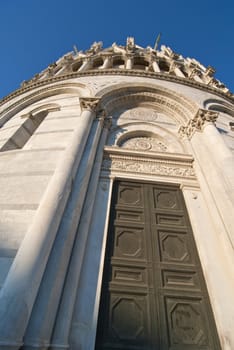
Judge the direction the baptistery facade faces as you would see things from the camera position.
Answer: facing the viewer
